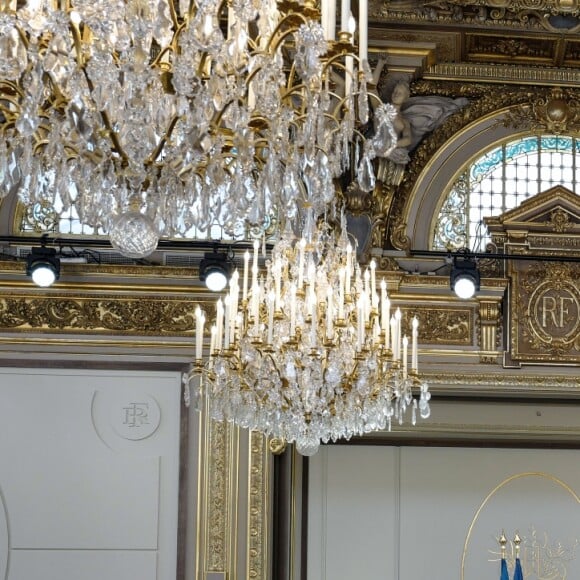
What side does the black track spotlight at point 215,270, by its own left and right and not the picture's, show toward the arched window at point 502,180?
left

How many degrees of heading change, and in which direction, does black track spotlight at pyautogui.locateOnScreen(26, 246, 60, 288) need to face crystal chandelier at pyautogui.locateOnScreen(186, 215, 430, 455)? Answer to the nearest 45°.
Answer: approximately 45° to its left

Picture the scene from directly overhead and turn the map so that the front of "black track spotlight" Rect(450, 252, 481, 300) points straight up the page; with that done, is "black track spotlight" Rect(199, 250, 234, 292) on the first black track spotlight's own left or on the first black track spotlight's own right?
on the first black track spotlight's own right

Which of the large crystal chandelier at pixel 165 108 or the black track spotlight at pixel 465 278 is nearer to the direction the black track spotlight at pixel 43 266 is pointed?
the large crystal chandelier

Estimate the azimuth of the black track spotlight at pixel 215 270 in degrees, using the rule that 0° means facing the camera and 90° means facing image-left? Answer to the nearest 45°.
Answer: approximately 0°

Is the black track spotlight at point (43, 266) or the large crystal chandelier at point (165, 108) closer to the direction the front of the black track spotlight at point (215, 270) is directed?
the large crystal chandelier

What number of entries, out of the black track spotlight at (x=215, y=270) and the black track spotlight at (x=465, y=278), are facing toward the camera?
2

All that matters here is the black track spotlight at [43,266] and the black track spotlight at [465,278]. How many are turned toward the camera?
2

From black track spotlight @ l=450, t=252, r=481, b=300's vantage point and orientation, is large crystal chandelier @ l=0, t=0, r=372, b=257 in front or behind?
in front

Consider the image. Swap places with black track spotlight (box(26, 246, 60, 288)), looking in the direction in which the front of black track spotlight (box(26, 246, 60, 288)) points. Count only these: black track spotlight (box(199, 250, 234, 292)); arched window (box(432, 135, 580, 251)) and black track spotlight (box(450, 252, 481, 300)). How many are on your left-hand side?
3

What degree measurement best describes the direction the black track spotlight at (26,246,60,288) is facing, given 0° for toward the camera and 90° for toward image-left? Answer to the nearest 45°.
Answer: approximately 0°

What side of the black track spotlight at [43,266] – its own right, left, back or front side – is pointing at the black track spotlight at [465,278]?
left

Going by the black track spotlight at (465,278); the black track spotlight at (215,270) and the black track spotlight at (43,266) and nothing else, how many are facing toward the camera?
3

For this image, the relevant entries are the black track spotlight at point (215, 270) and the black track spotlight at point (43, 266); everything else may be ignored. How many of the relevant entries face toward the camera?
2
